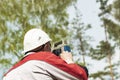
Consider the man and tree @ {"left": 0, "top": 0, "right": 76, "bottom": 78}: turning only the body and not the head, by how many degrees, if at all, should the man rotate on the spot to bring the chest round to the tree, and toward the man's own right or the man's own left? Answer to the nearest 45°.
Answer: approximately 45° to the man's own left

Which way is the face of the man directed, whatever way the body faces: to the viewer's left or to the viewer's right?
to the viewer's right

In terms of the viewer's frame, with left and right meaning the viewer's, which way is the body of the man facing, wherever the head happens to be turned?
facing away from the viewer and to the right of the viewer
